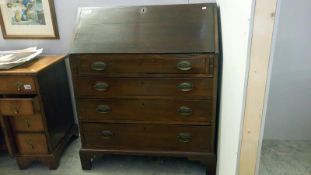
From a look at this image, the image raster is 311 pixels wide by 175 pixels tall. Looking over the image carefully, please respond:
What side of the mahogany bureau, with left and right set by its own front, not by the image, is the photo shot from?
front

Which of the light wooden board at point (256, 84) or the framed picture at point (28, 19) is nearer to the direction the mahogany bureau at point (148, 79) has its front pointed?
the light wooden board

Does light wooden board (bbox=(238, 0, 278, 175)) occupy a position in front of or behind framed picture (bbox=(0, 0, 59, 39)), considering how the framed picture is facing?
in front

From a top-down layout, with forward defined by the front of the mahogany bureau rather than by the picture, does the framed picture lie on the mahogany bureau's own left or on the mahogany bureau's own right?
on the mahogany bureau's own right

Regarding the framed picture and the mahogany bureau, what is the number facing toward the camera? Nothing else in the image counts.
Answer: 2

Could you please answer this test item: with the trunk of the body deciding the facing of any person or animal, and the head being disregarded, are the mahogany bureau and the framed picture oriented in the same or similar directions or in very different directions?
same or similar directions

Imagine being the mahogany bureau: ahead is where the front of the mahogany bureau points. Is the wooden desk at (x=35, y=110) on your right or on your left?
on your right

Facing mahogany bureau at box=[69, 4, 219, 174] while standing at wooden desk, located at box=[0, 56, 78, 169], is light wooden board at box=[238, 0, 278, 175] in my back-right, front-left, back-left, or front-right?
front-right

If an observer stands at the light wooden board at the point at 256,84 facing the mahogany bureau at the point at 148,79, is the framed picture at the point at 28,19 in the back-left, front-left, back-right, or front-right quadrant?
front-left

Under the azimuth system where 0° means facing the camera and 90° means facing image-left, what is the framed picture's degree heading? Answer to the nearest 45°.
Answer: approximately 0°
